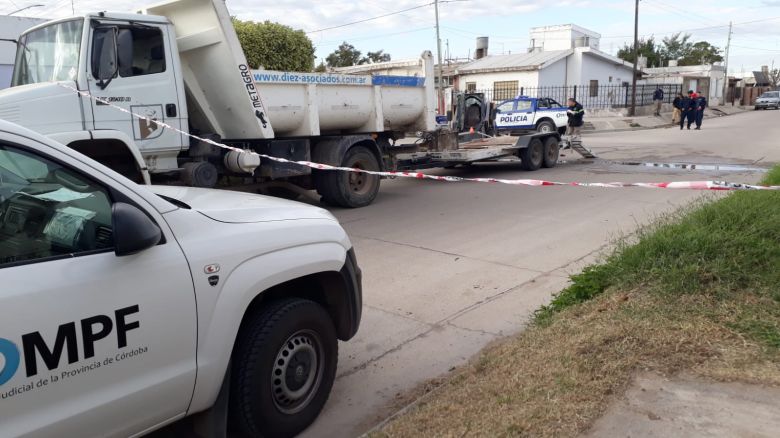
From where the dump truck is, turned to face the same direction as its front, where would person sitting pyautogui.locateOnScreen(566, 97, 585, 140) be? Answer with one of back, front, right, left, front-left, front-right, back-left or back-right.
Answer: back

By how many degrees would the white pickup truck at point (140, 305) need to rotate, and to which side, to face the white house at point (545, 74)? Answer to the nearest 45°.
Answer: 0° — it already faces it

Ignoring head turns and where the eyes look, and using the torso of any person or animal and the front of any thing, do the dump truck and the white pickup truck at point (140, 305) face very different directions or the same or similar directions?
very different directions

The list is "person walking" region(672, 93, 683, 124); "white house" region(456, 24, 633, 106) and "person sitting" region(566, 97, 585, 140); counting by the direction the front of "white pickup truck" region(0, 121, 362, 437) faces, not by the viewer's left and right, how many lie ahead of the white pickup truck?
3

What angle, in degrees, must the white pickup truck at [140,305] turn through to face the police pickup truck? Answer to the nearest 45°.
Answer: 0° — it already faces it

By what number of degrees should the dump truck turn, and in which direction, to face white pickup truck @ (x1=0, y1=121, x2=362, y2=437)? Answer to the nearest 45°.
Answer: approximately 45° to its left

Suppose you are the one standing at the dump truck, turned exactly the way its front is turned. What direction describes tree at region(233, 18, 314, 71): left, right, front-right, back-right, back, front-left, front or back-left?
back-right

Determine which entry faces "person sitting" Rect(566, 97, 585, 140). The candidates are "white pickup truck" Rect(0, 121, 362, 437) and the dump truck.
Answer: the white pickup truck

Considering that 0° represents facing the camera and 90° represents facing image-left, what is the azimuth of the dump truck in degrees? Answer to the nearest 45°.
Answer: approximately 45°

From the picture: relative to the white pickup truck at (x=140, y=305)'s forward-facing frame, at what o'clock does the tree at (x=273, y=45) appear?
The tree is roughly at 11 o'clock from the white pickup truck.

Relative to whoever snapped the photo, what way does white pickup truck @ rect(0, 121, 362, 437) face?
facing away from the viewer and to the right of the viewer
